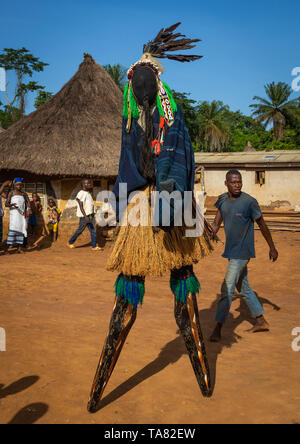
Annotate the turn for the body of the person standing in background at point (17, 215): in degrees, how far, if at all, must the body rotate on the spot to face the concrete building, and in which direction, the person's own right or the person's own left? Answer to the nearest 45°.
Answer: approximately 135° to the person's own left

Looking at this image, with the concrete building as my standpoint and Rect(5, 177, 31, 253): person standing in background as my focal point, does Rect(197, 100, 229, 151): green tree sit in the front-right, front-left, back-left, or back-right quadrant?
back-right

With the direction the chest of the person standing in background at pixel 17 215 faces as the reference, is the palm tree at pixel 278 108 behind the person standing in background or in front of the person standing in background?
behind

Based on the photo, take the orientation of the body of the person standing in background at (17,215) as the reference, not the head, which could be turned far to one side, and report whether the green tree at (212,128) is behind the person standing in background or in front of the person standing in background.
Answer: behind

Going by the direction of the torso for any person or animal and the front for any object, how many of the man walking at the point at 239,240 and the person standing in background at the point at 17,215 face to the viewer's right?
0

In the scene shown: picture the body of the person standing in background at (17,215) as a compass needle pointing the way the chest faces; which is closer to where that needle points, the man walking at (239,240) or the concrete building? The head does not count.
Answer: the man walking

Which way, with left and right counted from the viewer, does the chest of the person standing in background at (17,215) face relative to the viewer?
facing the viewer

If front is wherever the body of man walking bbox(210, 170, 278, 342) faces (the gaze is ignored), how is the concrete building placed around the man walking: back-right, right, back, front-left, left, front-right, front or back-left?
back-right

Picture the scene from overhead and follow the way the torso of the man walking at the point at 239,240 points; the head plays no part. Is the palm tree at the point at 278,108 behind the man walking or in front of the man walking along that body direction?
behind

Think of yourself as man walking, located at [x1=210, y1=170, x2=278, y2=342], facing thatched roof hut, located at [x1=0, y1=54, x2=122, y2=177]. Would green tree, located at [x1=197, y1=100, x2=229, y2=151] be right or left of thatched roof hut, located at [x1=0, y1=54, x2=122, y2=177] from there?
right

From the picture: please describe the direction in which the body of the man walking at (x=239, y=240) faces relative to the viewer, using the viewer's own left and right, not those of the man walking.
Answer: facing the viewer and to the left of the viewer
